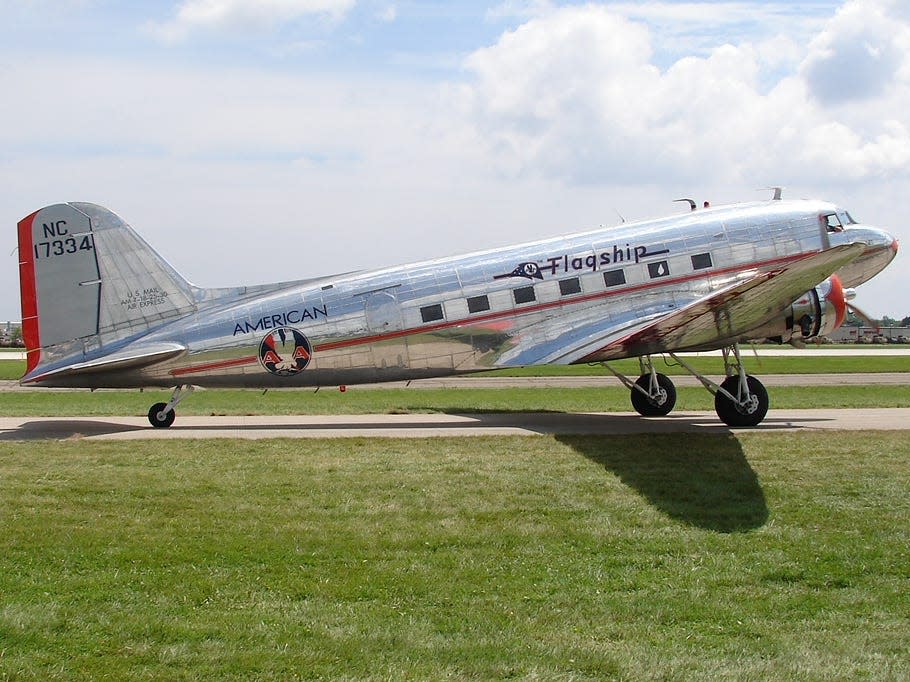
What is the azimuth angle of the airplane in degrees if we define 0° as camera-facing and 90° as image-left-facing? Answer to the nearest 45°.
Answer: approximately 270°
